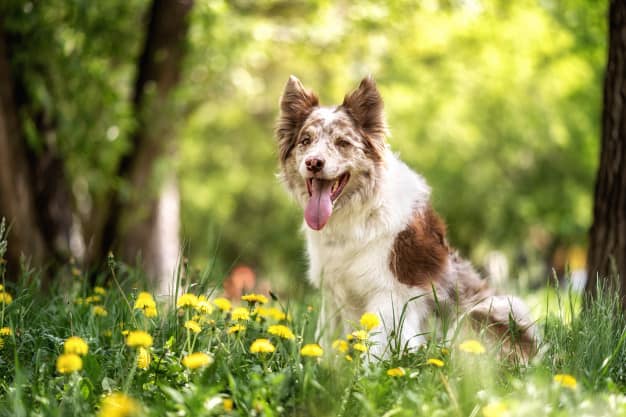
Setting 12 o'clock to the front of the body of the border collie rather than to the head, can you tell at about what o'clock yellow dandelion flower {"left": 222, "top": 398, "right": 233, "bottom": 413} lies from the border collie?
The yellow dandelion flower is roughly at 11 o'clock from the border collie.

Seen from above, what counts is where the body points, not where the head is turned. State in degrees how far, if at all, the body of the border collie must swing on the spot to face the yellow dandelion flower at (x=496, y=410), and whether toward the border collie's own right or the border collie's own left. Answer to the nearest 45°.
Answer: approximately 45° to the border collie's own left

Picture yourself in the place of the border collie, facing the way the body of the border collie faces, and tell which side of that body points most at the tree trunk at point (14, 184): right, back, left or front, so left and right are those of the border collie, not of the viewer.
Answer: right

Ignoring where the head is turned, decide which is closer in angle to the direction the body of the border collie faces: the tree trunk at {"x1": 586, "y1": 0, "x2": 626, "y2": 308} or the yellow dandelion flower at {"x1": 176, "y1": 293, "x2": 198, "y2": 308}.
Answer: the yellow dandelion flower

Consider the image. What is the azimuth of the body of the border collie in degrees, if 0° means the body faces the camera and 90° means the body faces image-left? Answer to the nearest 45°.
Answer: approximately 45°

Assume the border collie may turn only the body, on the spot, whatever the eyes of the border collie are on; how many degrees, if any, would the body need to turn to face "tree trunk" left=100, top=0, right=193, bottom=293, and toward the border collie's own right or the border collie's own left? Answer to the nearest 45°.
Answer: approximately 90° to the border collie's own right
